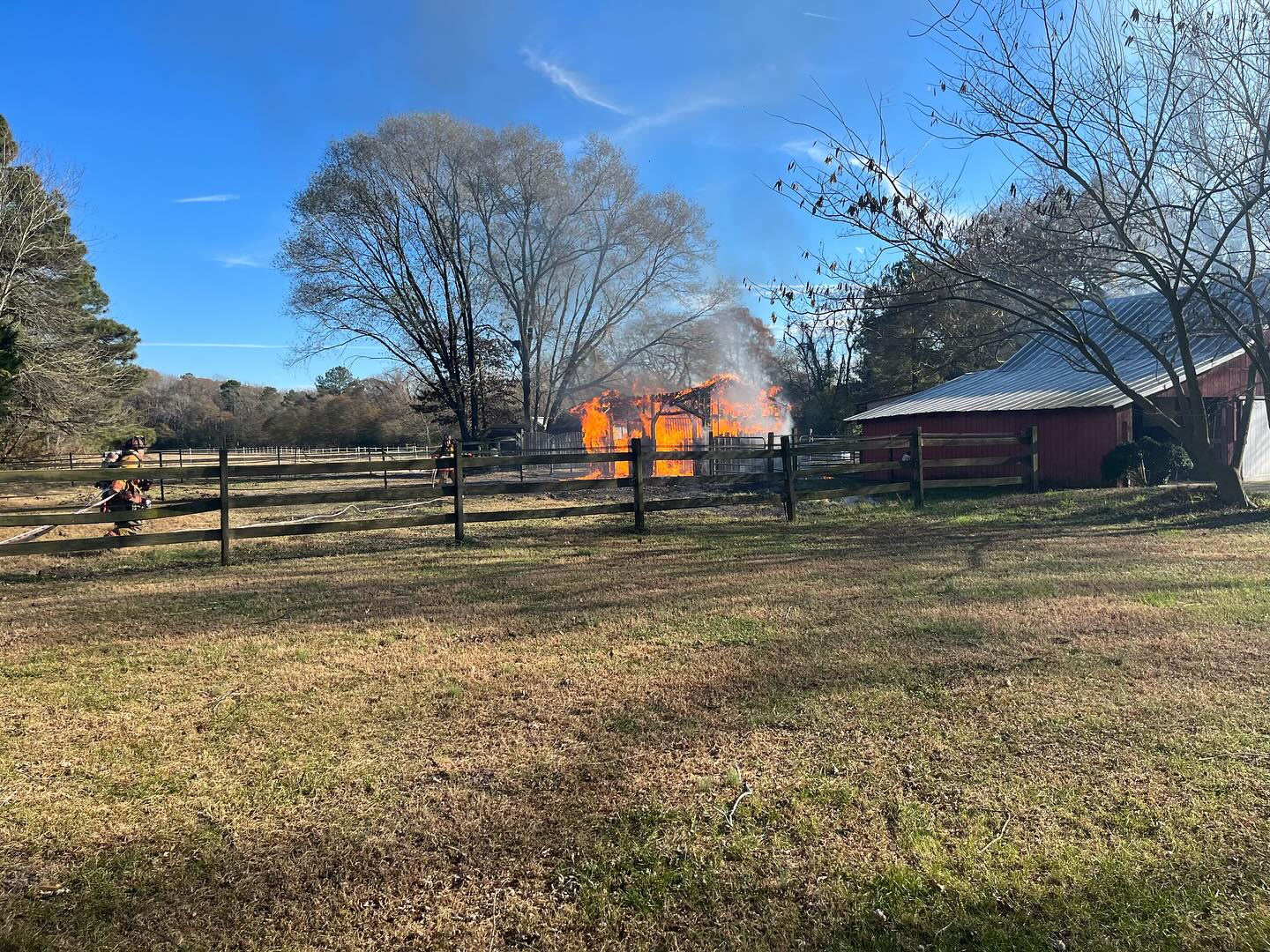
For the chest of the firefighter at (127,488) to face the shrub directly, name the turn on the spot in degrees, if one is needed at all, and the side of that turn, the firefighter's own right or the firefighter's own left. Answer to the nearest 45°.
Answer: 0° — they already face it

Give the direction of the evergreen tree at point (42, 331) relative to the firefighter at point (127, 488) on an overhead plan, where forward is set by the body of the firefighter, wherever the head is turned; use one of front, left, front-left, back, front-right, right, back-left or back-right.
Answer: left

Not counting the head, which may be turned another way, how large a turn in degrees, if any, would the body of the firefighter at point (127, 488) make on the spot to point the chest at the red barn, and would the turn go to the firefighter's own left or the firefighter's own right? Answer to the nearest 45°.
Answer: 0° — they already face it

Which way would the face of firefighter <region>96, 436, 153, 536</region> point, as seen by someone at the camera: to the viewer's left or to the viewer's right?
to the viewer's right

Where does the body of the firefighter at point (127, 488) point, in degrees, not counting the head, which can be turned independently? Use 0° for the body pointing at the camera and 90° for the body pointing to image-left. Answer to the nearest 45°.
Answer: approximately 270°
